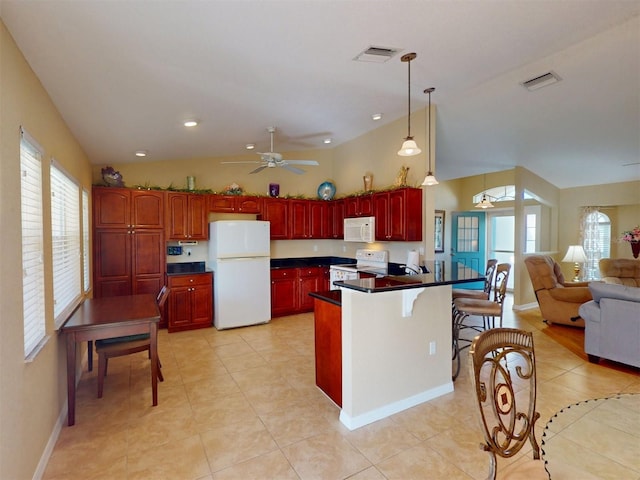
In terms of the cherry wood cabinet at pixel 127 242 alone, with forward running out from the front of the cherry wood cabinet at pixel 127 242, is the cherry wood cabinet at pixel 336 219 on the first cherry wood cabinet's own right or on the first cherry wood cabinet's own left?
on the first cherry wood cabinet's own left

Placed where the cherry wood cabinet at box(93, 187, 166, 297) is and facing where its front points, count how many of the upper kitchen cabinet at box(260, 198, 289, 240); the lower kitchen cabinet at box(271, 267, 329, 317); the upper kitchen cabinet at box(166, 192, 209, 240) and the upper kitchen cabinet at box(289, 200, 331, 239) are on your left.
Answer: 4

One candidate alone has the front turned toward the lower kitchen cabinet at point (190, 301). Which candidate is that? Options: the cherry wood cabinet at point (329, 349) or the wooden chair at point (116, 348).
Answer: the cherry wood cabinet

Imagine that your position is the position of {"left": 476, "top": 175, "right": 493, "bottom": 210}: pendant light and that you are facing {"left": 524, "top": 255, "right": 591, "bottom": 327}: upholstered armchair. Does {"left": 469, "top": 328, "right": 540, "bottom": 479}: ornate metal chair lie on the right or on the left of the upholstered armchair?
right

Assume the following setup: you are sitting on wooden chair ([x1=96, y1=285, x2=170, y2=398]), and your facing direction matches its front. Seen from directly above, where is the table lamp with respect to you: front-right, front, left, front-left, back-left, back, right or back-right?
back

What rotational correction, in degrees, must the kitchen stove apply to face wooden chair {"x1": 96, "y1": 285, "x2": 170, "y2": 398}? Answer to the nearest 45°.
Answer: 0° — it already faces it

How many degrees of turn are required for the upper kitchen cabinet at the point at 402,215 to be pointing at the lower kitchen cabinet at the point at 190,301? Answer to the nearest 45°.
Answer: approximately 45° to its right

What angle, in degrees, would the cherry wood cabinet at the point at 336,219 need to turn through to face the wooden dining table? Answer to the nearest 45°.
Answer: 0° — it already faces it

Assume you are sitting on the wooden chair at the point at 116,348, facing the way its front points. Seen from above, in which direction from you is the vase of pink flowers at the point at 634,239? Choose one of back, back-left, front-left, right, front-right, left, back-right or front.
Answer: back

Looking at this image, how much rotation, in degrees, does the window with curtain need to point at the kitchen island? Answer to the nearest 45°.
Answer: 0° — it already faces it

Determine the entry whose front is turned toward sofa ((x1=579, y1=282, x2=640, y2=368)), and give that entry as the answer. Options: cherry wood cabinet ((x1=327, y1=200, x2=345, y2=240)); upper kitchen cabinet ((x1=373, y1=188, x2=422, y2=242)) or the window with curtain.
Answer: the window with curtain
